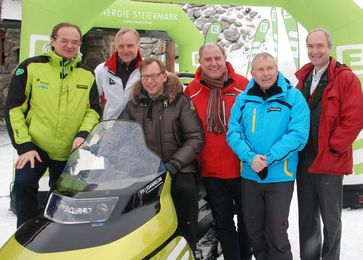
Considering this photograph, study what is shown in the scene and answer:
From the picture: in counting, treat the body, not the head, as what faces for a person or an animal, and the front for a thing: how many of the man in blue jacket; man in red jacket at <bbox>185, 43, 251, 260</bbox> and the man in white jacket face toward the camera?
3

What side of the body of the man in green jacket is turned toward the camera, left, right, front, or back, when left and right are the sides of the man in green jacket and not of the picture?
front

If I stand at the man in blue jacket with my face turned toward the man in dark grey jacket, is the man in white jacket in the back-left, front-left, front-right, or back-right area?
front-right

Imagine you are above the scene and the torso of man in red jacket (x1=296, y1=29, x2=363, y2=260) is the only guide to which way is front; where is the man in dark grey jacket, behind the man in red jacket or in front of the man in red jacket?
in front

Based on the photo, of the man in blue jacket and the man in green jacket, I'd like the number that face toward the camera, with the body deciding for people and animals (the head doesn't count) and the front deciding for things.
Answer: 2

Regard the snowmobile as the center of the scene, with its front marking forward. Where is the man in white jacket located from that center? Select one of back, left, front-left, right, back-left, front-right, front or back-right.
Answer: back-right

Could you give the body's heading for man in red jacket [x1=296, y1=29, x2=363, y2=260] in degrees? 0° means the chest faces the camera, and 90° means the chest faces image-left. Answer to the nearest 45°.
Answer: approximately 45°

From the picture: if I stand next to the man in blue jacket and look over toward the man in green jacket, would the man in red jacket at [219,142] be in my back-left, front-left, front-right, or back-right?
front-right

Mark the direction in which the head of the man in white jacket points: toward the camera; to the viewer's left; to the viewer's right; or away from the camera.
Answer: toward the camera

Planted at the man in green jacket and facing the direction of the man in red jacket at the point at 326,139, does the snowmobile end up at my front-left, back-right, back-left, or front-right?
front-right

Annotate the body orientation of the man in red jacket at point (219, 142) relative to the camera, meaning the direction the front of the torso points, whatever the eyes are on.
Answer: toward the camera

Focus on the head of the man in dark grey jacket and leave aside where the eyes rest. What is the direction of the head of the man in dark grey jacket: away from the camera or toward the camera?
toward the camera

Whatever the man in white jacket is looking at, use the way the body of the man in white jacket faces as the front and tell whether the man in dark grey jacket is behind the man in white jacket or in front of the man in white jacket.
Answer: in front

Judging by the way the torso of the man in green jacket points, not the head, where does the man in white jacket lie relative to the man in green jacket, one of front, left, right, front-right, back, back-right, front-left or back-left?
back-left

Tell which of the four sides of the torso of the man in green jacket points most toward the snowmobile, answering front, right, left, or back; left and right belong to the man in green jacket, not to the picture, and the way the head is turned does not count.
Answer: front

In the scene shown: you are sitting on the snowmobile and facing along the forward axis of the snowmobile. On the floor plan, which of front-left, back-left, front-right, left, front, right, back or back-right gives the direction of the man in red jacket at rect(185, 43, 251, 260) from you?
back

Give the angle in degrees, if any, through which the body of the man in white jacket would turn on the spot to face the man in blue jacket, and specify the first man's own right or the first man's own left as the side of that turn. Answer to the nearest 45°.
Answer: approximately 45° to the first man's own left

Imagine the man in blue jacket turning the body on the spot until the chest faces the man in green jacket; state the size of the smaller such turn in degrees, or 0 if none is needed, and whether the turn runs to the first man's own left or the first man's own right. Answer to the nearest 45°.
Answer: approximately 90° to the first man's own right

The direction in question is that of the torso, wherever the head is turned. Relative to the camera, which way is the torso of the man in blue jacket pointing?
toward the camera

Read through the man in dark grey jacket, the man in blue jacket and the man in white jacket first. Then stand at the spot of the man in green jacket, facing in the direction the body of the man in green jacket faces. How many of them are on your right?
0
